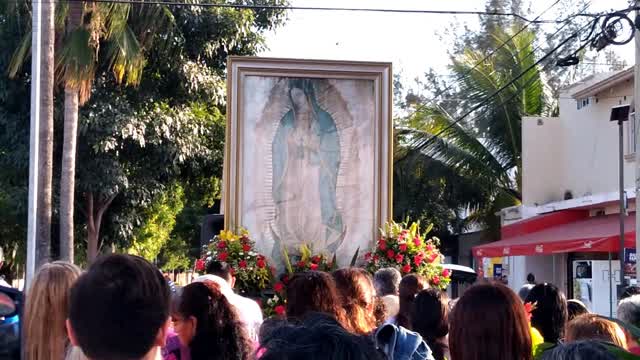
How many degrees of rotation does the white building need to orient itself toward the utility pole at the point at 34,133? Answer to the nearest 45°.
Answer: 0° — it already faces it

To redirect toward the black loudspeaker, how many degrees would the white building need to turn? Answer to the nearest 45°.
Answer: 0° — it already faces it

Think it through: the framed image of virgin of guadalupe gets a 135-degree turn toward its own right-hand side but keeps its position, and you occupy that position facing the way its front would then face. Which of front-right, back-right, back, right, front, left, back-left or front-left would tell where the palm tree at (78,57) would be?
front

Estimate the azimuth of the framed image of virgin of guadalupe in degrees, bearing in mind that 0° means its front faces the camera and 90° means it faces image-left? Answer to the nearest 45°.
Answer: approximately 0°

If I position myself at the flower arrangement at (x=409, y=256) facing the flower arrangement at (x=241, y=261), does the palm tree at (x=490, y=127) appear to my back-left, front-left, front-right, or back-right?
back-right

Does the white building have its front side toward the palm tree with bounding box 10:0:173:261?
yes

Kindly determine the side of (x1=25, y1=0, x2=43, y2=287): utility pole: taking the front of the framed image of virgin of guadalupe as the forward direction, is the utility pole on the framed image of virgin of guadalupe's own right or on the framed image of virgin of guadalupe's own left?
on the framed image of virgin of guadalupe's own right

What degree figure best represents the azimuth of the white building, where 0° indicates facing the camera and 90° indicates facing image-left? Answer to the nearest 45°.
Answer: approximately 45°

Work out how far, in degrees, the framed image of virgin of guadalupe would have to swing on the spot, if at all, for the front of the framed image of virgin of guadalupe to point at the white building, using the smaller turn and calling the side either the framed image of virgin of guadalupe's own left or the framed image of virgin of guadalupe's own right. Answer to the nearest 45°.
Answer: approximately 135° to the framed image of virgin of guadalupe's own left

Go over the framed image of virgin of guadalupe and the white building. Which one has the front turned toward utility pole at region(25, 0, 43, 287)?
the white building

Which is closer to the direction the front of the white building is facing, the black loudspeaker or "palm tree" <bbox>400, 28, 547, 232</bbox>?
the black loudspeaker

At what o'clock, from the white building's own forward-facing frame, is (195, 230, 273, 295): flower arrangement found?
The flower arrangement is roughly at 11 o'clock from the white building.

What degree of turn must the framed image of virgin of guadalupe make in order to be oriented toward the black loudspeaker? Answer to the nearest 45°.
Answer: approximately 135° to its right

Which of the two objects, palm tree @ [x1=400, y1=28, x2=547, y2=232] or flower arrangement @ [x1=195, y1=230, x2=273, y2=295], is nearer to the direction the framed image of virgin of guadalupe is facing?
the flower arrangement
